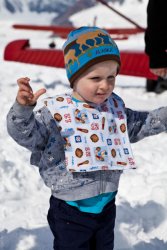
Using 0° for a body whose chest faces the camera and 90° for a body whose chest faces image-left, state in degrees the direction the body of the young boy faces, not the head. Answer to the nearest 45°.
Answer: approximately 315°
